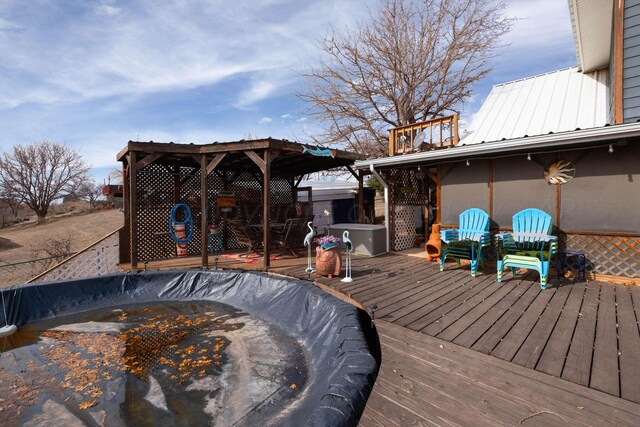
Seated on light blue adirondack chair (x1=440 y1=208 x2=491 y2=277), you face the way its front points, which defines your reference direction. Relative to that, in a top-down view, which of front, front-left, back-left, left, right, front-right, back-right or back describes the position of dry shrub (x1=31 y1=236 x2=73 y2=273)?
front-right

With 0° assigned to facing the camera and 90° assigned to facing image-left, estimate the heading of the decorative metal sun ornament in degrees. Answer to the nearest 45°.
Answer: approximately 0°

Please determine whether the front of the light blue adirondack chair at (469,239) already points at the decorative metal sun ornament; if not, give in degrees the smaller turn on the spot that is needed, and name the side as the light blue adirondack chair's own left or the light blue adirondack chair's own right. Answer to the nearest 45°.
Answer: approximately 135° to the light blue adirondack chair's own left

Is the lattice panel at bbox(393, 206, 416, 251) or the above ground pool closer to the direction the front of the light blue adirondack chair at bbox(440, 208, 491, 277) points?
the above ground pool

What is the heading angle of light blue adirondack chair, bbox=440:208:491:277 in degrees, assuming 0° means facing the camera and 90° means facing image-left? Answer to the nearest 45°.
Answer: approximately 45°

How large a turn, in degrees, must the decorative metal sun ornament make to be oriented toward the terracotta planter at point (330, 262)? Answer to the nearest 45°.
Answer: approximately 45° to its right

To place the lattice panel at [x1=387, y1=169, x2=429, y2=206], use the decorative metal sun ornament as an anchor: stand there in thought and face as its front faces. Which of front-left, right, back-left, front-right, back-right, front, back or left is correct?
back-right

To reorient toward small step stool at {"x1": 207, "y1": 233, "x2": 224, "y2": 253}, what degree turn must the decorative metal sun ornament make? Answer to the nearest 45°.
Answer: approximately 90° to its right

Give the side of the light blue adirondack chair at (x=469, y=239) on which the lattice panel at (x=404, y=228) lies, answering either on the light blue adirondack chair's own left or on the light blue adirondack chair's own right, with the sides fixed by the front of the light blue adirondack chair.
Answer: on the light blue adirondack chair's own right

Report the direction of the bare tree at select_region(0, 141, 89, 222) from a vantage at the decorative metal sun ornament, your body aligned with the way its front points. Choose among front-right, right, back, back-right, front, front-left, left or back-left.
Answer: right

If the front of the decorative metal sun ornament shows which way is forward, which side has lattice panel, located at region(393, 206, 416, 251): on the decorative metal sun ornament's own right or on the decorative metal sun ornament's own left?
on the decorative metal sun ornament's own right

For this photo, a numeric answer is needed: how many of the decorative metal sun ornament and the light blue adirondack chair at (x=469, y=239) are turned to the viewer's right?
0

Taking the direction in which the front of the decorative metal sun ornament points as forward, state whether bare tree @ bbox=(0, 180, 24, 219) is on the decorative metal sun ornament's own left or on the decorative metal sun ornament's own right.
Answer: on the decorative metal sun ornament's own right

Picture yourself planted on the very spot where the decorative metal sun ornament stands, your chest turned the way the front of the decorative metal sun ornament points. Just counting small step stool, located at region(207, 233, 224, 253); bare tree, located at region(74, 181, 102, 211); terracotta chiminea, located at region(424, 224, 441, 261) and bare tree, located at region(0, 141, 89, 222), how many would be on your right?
4

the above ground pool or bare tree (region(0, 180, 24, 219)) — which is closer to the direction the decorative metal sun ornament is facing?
the above ground pool
